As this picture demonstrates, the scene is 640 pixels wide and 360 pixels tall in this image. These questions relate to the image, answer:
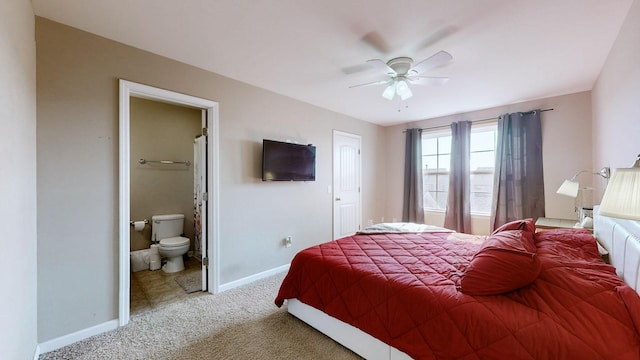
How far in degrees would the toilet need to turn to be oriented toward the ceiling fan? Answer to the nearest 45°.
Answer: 0° — it already faces it

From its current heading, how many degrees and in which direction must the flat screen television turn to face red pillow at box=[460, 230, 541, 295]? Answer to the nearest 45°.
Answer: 0° — it already faces it

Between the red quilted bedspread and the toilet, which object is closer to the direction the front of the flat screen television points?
the red quilted bedspread

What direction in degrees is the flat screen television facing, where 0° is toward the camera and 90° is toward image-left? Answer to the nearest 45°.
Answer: approximately 315°

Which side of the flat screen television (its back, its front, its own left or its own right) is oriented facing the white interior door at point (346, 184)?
left

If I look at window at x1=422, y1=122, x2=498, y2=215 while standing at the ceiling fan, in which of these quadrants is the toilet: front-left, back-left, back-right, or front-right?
back-left

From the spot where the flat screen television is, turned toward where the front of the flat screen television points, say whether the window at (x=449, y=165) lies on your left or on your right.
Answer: on your left

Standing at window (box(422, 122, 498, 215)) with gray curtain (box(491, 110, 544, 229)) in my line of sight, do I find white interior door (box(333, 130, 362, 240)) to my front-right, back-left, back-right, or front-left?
back-right

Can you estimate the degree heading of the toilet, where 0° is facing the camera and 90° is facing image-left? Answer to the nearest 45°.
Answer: approximately 315°

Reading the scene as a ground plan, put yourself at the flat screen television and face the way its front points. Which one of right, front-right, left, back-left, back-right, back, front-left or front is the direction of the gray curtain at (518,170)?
front-left

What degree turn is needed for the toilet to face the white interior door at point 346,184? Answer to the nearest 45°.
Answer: approximately 45° to its left
